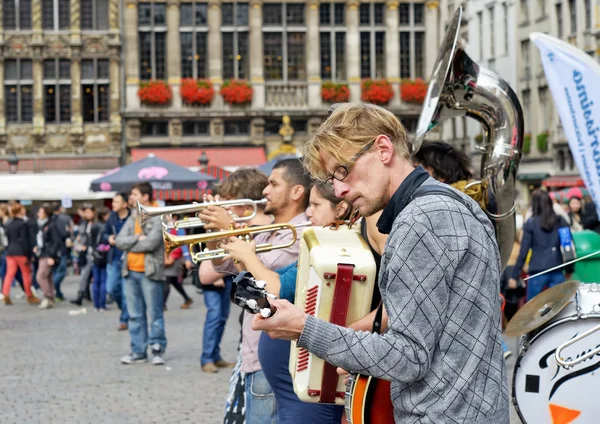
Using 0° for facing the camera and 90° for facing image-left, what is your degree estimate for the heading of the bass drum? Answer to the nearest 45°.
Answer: approximately 0°

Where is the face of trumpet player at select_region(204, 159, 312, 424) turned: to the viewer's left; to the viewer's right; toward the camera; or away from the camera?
to the viewer's left

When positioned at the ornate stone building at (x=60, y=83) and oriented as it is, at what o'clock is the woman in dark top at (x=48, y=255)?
The woman in dark top is roughly at 12 o'clock from the ornate stone building.

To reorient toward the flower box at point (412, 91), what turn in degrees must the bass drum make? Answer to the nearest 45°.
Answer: approximately 180°

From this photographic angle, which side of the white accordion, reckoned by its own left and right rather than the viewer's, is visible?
left

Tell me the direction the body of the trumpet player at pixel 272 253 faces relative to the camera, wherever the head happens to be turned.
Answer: to the viewer's left

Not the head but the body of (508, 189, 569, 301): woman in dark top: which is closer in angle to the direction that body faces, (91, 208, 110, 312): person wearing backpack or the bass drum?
the person wearing backpack

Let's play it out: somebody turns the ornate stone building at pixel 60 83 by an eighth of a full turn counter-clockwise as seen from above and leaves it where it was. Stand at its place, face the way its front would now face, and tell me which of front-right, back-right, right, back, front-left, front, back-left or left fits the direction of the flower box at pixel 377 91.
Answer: front-left
